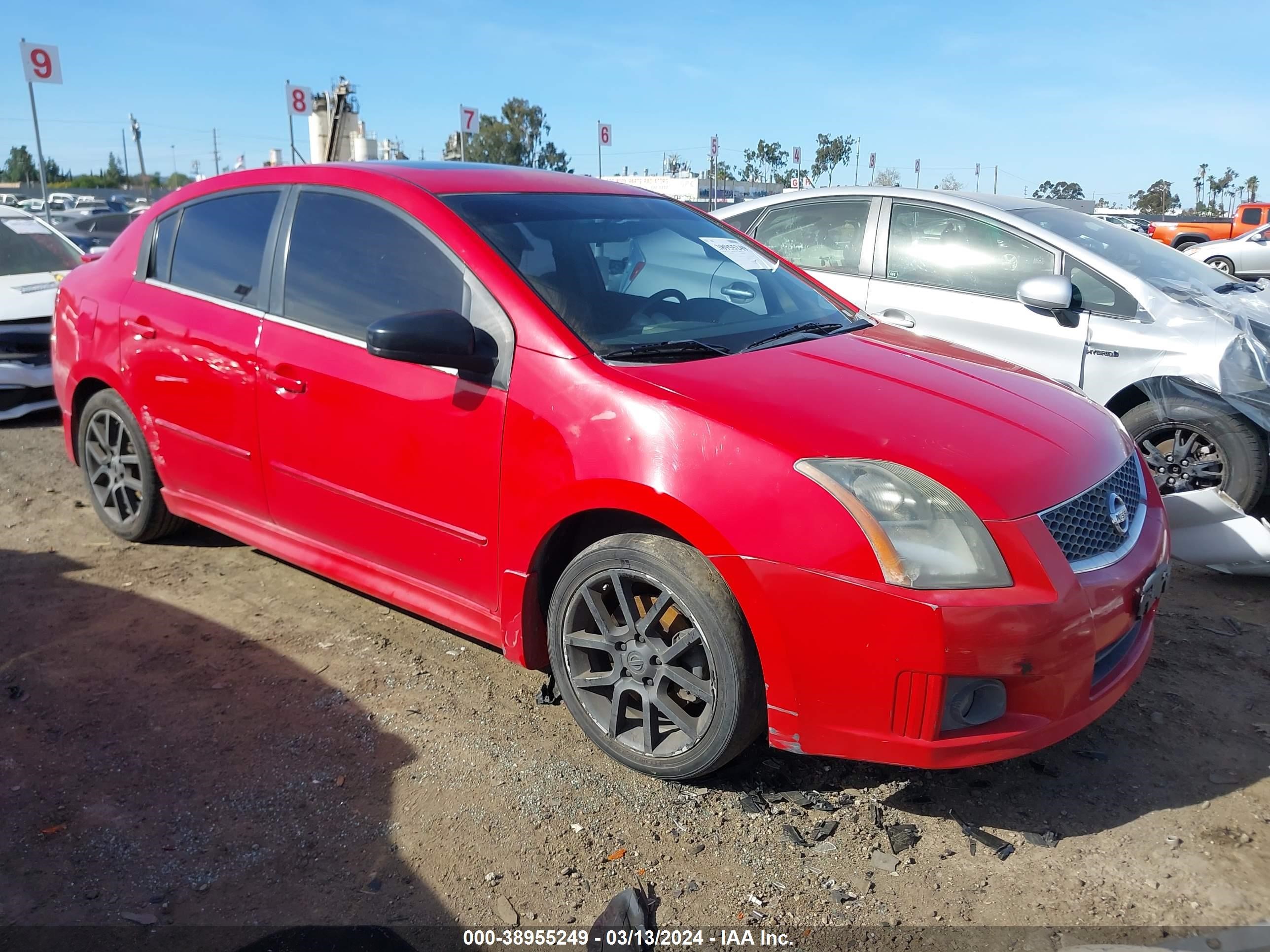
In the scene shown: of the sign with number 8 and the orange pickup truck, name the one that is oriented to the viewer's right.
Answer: the orange pickup truck

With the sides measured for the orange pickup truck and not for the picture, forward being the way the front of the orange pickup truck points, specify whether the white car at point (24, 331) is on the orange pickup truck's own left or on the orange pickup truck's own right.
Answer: on the orange pickup truck's own right

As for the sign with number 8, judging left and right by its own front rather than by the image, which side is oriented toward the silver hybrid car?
front

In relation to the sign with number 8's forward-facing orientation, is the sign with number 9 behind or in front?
in front

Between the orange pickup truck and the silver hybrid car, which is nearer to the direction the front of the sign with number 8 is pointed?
the silver hybrid car

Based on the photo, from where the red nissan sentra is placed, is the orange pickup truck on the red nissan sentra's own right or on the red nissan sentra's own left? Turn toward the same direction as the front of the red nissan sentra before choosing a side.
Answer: on the red nissan sentra's own left

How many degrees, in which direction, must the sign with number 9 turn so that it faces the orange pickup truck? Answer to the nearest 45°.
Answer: approximately 90° to its left

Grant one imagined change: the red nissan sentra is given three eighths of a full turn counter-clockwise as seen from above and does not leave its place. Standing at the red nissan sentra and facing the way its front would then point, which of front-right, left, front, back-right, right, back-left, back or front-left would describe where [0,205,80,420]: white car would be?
front-left

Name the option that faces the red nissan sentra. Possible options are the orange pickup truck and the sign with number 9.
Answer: the sign with number 9

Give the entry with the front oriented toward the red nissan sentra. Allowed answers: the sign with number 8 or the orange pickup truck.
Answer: the sign with number 8

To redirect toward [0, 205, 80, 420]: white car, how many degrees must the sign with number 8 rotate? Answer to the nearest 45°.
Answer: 0° — it already faces it

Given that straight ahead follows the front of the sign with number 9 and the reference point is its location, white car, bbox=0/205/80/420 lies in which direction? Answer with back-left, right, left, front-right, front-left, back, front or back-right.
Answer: front

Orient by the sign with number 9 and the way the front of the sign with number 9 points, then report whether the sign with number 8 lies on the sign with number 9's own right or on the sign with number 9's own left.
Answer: on the sign with number 9's own left

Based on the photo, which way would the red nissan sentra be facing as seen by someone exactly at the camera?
facing the viewer and to the right of the viewer

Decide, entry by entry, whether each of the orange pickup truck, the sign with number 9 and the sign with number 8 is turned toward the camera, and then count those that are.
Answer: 2

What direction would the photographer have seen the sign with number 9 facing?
facing the viewer
